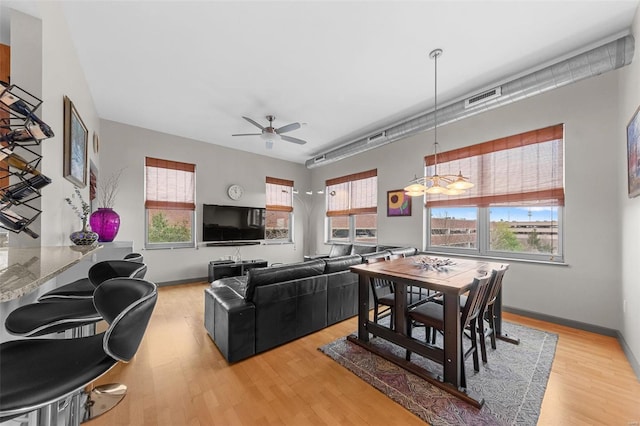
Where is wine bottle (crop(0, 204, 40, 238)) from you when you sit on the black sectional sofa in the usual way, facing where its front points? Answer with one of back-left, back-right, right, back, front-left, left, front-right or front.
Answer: left

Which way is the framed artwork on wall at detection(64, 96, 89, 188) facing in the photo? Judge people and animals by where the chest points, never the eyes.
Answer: to the viewer's right

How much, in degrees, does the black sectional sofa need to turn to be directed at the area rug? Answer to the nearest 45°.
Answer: approximately 135° to its right

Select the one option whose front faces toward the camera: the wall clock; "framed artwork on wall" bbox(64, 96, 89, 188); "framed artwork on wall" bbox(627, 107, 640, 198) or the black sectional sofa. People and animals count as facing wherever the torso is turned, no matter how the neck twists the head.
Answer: the wall clock

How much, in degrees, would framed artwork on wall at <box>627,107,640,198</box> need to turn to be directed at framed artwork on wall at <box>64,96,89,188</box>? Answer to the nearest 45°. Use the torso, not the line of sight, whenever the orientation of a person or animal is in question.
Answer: approximately 45° to its left

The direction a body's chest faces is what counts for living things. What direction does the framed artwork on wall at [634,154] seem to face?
to the viewer's left

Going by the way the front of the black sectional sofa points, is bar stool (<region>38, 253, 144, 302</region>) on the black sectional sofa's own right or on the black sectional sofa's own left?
on the black sectional sofa's own left

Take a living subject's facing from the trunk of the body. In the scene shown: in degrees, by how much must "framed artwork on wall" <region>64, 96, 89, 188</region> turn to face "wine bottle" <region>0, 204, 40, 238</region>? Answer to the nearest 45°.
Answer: approximately 90° to its right

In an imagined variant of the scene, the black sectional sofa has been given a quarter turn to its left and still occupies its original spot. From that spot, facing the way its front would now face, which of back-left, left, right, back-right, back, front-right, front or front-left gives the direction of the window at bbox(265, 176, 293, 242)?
back-right

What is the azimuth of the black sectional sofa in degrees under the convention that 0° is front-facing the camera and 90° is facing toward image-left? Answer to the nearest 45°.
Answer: approximately 135°
